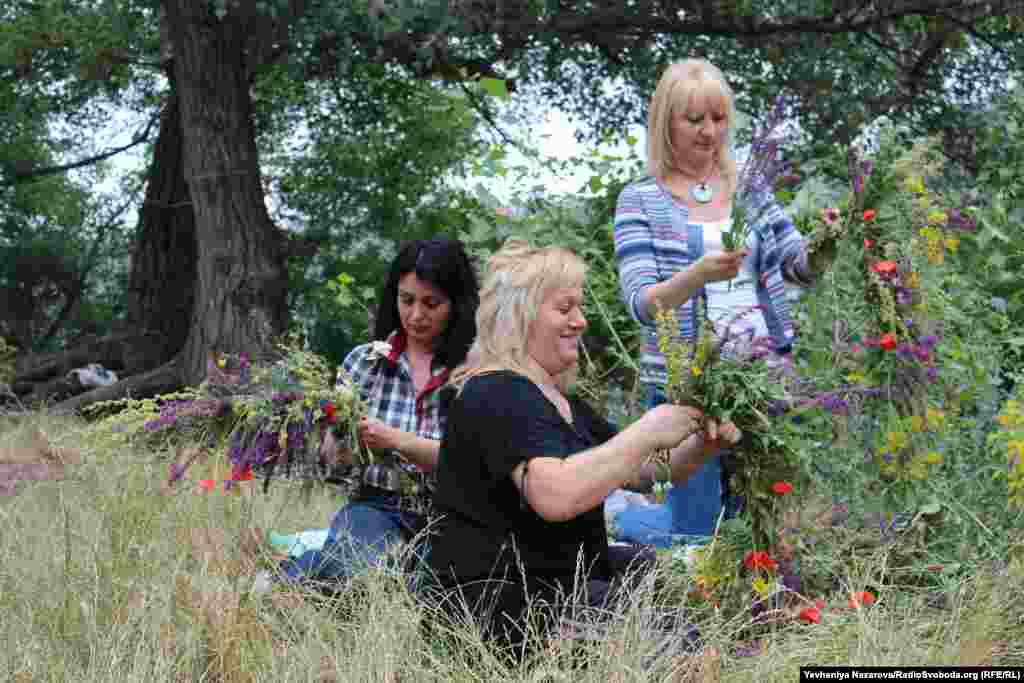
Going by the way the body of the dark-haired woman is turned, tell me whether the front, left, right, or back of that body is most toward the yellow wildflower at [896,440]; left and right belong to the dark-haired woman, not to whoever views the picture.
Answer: left

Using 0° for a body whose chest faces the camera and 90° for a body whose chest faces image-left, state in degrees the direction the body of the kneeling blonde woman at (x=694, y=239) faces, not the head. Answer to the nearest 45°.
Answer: approximately 315°

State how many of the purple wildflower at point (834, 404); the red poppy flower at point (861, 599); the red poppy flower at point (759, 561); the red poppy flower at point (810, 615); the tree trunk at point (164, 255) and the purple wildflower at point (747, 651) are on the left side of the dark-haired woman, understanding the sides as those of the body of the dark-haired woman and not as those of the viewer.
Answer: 5

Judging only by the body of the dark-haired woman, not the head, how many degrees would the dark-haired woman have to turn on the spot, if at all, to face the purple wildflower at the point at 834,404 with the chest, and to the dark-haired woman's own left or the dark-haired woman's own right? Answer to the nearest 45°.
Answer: approximately 90° to the dark-haired woman's own left

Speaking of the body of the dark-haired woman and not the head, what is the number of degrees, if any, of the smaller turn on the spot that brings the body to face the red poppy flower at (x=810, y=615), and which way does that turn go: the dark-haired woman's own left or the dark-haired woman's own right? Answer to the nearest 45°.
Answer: approximately 90° to the dark-haired woman's own left

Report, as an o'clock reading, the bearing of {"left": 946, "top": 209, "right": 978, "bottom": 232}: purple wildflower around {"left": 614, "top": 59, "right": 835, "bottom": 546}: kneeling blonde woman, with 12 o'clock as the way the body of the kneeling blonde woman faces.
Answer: The purple wildflower is roughly at 9 o'clock from the kneeling blonde woman.

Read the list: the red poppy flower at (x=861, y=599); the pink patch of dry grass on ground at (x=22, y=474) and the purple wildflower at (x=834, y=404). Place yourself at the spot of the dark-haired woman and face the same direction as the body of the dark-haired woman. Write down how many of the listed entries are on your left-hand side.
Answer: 2

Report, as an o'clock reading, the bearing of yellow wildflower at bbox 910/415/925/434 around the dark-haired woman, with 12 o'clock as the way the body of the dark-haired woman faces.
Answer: The yellow wildflower is roughly at 8 o'clock from the dark-haired woman.

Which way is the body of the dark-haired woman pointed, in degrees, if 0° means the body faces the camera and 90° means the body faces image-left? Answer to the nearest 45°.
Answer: approximately 45°

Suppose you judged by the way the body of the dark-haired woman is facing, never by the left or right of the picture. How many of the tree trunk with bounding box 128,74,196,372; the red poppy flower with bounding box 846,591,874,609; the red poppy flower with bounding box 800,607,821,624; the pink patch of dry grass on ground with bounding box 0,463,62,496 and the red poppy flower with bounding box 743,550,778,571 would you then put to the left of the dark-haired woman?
3

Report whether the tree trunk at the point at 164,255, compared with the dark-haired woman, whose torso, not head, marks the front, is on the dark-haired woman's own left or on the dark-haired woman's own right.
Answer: on the dark-haired woman's own right

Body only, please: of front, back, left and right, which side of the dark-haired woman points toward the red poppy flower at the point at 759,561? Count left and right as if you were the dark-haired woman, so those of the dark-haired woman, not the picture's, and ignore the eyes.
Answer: left
